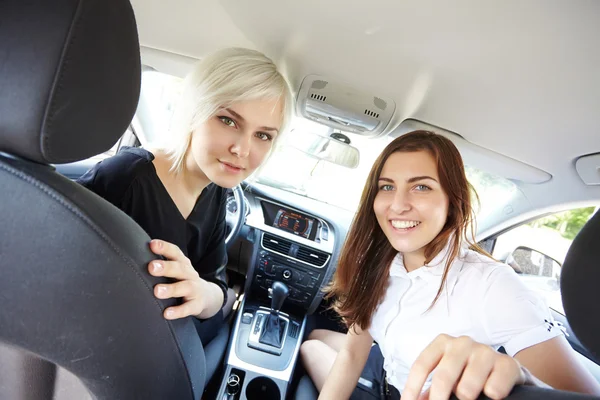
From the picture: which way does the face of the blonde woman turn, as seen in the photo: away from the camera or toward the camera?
toward the camera

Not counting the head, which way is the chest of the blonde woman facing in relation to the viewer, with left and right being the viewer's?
facing the viewer and to the right of the viewer

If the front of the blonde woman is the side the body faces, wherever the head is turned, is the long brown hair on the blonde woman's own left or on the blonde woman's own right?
on the blonde woman's own left
